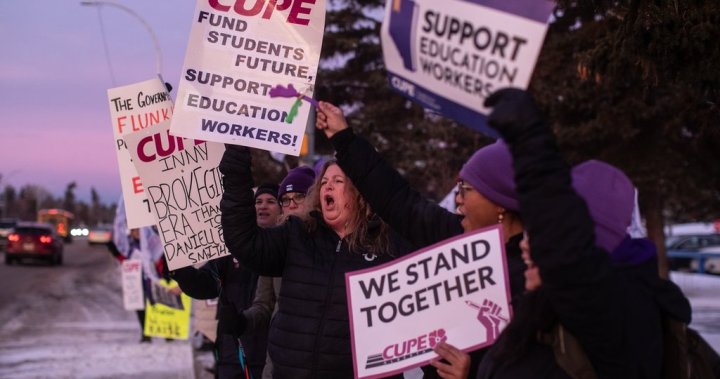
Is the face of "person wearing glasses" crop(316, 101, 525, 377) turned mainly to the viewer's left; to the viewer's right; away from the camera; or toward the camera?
to the viewer's left

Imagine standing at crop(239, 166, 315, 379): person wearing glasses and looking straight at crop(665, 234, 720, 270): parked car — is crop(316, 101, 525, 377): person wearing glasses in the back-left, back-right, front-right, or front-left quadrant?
back-right

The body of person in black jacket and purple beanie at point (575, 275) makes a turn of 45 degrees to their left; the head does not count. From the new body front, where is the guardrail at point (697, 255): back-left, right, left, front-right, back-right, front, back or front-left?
back-right

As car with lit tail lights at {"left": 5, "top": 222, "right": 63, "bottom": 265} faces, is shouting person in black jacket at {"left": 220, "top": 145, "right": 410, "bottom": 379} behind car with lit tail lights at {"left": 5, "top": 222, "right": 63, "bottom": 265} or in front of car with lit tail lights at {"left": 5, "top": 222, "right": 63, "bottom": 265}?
behind

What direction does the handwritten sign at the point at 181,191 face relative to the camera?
toward the camera

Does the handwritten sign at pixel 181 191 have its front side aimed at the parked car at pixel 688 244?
no

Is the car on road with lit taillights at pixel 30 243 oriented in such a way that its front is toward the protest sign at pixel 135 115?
no

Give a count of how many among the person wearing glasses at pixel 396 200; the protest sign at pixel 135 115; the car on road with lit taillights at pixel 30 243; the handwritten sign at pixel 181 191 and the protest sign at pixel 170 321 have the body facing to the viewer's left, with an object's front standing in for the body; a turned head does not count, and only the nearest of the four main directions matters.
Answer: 1

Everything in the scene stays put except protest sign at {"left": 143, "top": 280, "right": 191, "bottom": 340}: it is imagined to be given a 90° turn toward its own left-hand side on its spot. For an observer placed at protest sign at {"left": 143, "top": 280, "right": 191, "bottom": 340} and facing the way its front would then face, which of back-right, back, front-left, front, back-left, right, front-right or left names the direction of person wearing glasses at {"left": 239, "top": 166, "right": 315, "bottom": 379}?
right

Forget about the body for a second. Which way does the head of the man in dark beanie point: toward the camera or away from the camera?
toward the camera

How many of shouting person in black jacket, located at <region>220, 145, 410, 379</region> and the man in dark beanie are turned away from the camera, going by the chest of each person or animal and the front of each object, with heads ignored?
0

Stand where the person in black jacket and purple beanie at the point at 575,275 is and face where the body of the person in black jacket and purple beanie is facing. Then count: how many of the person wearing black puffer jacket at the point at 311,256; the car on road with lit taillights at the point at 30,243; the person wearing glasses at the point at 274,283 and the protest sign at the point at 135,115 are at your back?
0

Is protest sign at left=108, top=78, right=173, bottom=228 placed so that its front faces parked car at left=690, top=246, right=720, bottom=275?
no

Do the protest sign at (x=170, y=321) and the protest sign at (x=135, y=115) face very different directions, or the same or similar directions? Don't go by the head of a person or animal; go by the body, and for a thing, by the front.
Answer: same or similar directions

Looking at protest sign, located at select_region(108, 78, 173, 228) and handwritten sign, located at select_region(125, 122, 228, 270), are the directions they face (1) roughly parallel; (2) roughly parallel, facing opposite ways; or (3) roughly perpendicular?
roughly parallel

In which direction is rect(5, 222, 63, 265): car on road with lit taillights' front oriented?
away from the camera

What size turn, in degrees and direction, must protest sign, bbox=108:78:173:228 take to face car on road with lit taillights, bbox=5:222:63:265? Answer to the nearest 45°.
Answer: approximately 180°

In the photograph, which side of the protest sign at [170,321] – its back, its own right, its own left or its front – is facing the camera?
front

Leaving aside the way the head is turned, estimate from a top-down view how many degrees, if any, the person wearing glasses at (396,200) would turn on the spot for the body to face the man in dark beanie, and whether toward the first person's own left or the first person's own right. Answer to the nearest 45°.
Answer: approximately 45° to the first person's own right

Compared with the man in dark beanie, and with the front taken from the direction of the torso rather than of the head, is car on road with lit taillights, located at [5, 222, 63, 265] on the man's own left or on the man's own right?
on the man's own right

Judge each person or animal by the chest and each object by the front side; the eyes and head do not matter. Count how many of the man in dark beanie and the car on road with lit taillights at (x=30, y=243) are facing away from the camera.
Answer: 1
